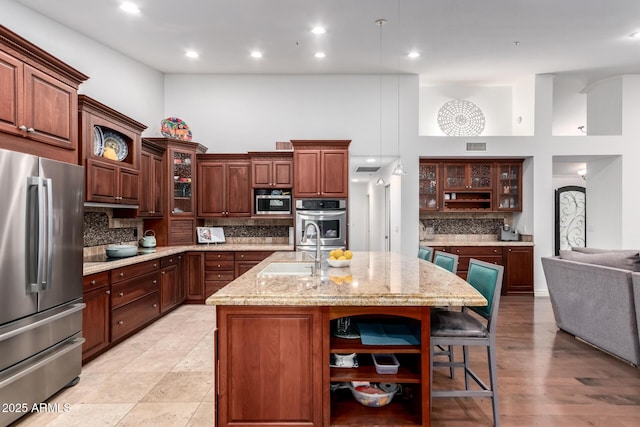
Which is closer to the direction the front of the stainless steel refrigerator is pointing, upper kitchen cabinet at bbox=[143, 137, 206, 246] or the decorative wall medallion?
the decorative wall medallion

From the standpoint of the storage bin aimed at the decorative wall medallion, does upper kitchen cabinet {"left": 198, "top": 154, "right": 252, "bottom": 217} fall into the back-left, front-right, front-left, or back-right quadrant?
front-left

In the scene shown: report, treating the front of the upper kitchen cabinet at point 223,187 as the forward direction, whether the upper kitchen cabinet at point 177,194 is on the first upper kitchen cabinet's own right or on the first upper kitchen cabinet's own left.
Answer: on the first upper kitchen cabinet's own right

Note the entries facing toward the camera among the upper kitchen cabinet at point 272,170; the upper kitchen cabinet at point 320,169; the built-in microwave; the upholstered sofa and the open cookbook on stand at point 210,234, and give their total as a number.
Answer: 4

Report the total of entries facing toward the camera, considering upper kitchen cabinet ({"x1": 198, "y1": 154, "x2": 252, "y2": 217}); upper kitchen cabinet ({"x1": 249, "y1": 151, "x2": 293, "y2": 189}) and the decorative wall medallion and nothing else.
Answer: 3

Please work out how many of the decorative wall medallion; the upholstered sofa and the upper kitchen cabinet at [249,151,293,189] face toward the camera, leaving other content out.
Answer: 2

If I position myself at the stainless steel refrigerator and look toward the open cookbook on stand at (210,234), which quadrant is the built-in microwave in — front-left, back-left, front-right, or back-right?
front-right

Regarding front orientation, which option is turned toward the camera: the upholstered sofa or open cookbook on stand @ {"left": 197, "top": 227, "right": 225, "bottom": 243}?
the open cookbook on stand

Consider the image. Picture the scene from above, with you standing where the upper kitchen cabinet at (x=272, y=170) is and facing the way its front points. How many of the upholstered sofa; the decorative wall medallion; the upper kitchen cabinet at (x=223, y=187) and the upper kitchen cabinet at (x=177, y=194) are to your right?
2

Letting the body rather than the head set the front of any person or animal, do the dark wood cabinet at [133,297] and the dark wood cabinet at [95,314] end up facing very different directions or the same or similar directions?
same or similar directions

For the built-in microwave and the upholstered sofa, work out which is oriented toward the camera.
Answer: the built-in microwave

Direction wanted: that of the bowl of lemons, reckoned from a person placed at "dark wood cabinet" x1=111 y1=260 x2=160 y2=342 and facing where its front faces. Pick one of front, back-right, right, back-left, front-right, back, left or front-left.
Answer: front

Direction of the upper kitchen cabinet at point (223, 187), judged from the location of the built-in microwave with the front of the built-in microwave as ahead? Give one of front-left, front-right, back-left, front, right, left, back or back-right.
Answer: right

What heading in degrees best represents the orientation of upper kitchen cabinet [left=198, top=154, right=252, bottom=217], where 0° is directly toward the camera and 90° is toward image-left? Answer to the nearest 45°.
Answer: approximately 0°

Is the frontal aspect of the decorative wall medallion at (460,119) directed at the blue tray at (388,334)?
yes

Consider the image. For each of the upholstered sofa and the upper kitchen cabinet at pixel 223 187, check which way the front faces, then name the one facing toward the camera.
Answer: the upper kitchen cabinet

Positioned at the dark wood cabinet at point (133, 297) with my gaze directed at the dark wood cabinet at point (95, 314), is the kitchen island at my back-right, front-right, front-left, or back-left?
front-left
